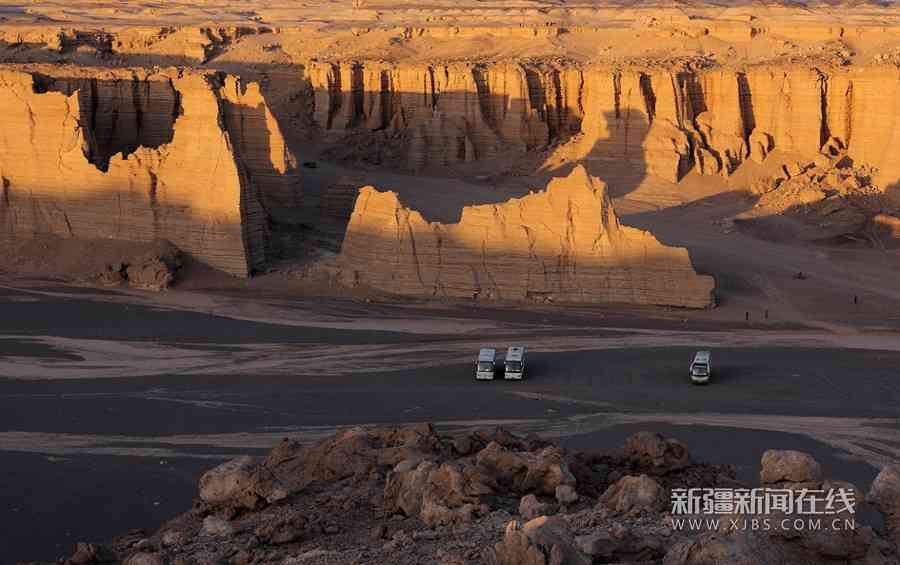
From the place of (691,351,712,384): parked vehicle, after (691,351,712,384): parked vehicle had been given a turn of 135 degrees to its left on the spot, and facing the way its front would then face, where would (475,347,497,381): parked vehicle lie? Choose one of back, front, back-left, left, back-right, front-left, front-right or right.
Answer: back-left

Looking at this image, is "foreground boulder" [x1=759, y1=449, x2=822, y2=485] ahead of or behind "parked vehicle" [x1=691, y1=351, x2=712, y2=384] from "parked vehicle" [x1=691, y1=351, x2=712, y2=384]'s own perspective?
ahead

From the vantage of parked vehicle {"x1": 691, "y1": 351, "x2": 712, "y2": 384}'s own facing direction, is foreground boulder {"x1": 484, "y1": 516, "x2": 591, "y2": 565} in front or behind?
in front

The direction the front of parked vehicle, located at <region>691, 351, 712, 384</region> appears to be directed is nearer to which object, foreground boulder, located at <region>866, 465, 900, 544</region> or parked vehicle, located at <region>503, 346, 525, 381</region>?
the foreground boulder

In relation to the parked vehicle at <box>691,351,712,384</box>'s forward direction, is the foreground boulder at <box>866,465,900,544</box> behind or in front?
in front

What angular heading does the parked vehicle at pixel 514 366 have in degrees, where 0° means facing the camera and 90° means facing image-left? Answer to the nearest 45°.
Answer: approximately 0°

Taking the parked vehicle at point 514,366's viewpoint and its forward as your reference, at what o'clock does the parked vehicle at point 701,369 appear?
the parked vehicle at point 701,369 is roughly at 9 o'clock from the parked vehicle at point 514,366.

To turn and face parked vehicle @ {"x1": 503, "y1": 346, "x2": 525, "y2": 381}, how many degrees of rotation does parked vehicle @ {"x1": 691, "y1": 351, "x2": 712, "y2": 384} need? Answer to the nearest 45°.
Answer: approximately 90° to its right

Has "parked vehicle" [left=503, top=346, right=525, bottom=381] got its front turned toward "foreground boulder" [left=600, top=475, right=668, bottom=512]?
yes

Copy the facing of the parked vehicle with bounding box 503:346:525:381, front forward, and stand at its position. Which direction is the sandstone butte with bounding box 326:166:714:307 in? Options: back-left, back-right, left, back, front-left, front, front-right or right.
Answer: back

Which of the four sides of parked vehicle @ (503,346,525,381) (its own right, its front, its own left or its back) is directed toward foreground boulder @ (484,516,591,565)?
front

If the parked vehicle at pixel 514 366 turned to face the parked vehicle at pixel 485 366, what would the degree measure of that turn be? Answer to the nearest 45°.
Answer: approximately 90° to its right

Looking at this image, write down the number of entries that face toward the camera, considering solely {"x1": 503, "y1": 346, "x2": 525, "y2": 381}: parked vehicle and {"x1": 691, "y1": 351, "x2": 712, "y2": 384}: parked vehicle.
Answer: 2
